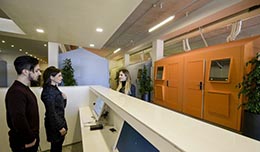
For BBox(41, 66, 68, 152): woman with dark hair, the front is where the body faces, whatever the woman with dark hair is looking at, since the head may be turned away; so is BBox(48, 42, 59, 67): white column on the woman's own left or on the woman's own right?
on the woman's own left

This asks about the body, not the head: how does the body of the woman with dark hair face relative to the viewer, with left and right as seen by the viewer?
facing to the right of the viewer

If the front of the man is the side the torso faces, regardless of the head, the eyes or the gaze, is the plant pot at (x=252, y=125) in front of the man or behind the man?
in front

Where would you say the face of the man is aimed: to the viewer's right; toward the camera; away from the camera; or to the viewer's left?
to the viewer's right

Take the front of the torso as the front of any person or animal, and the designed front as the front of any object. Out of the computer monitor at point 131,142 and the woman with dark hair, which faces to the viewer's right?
the woman with dark hair

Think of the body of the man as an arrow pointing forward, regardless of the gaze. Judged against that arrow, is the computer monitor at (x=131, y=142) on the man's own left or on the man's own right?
on the man's own right

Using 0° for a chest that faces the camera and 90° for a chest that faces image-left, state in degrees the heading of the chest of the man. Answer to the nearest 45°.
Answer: approximately 270°

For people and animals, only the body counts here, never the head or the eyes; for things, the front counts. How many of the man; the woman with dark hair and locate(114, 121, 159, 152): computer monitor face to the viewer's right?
2

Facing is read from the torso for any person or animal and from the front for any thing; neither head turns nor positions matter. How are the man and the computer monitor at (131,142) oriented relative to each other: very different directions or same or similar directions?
very different directions

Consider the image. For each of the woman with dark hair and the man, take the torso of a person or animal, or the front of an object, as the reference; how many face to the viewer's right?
2

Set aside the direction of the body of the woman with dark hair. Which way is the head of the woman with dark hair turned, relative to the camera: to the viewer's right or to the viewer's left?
to the viewer's right

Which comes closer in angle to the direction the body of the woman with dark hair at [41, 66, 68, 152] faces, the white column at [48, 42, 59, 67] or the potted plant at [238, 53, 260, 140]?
the potted plant

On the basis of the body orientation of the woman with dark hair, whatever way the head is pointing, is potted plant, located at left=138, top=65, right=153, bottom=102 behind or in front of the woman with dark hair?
in front
